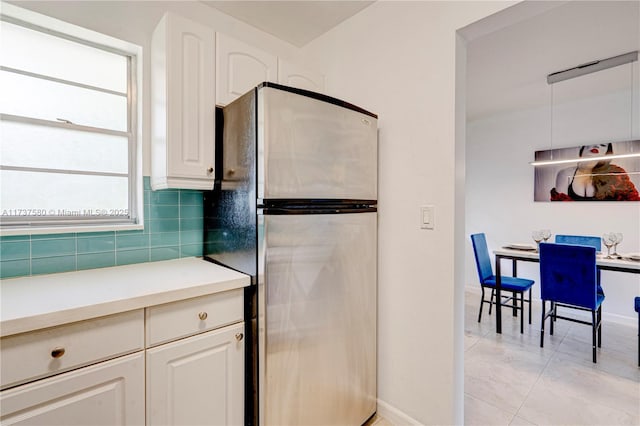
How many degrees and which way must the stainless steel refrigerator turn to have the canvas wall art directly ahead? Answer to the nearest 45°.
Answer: approximately 90° to its left

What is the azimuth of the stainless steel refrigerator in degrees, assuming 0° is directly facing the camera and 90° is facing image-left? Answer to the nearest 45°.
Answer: approximately 315°

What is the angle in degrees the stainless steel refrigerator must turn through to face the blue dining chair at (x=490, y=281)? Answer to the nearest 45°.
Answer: approximately 90° to its left

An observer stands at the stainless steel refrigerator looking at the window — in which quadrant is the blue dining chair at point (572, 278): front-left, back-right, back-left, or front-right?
back-right

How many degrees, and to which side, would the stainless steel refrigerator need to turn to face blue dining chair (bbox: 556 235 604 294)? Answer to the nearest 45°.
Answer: approximately 90° to its left

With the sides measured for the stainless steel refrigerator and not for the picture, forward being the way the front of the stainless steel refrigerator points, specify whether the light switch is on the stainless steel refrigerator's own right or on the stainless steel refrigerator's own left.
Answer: on the stainless steel refrigerator's own left
